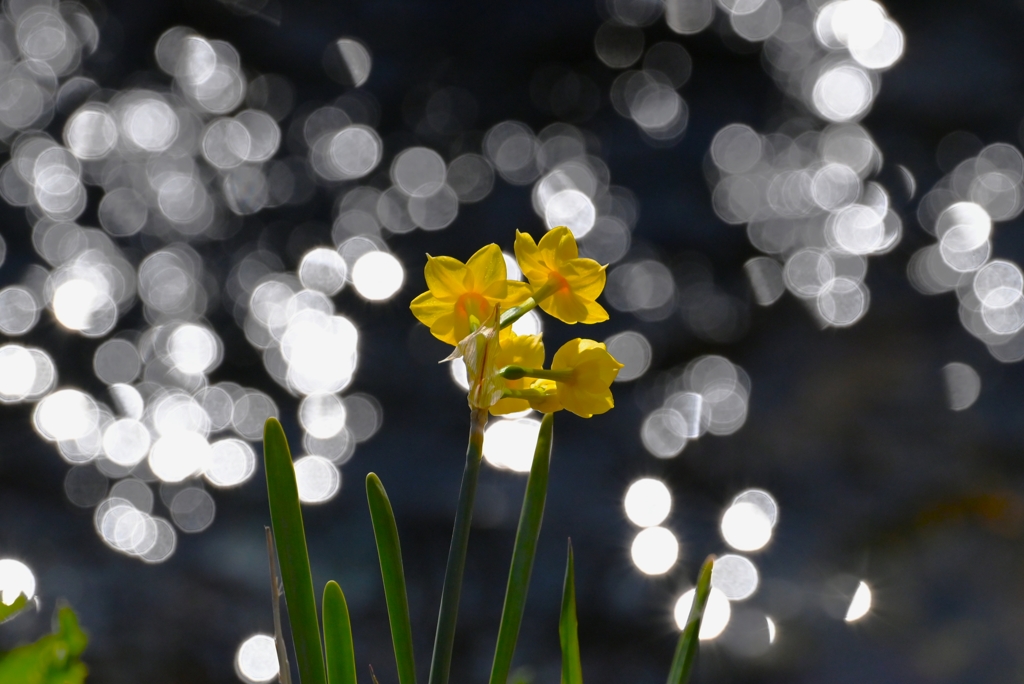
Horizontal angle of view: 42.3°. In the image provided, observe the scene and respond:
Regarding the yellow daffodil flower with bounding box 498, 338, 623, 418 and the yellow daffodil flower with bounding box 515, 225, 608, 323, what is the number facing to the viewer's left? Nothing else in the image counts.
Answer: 0
